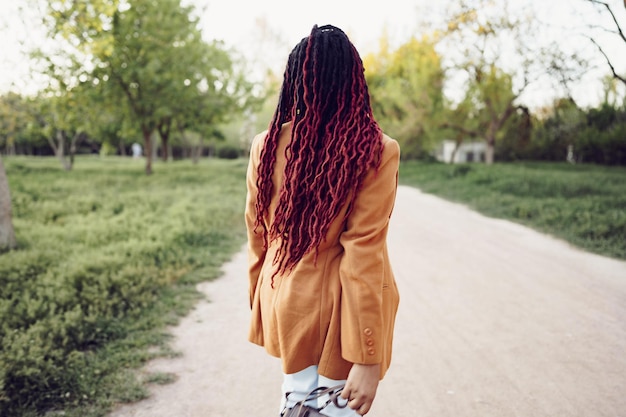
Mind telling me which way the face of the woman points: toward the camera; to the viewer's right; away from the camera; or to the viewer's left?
away from the camera

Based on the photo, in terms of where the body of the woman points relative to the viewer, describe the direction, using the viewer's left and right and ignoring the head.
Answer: facing away from the viewer and to the right of the viewer

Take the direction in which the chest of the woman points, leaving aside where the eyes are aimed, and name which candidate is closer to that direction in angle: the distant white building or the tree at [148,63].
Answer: the distant white building

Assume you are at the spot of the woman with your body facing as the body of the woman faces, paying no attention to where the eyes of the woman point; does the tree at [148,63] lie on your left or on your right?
on your left

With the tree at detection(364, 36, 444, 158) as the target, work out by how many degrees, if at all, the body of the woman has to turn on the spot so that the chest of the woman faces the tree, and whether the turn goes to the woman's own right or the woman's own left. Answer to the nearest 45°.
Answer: approximately 45° to the woman's own left
